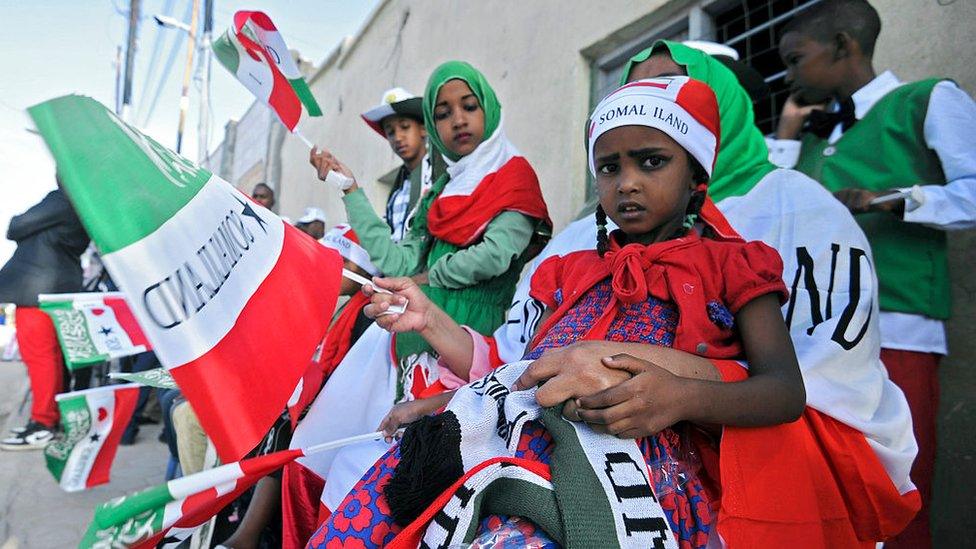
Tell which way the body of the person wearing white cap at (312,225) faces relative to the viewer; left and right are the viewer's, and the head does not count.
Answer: facing the viewer and to the left of the viewer

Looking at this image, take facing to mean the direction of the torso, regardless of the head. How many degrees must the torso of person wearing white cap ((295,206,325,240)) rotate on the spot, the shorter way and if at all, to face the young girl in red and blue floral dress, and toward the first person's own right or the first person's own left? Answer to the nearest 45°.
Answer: approximately 45° to the first person's own left

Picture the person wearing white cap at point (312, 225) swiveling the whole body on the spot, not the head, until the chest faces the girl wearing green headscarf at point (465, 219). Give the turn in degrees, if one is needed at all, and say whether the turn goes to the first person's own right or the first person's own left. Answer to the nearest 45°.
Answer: approximately 45° to the first person's own left

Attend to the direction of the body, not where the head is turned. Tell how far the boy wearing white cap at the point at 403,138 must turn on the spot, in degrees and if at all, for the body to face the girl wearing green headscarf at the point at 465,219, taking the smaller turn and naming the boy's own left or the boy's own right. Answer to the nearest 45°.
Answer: approximately 45° to the boy's own left

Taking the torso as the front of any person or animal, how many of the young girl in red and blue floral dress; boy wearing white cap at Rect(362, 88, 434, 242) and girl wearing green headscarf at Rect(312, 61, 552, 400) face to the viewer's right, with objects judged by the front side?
0

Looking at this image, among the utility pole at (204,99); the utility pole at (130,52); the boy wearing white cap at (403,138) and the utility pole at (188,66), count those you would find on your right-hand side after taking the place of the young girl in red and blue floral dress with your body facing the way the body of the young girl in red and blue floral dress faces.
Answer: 4

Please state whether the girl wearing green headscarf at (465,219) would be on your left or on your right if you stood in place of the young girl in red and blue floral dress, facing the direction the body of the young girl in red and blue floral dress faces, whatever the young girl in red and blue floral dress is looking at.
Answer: on your right

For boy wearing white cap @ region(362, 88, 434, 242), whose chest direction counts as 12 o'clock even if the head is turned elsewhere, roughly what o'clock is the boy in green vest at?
The boy in green vest is roughly at 9 o'clock from the boy wearing white cap.

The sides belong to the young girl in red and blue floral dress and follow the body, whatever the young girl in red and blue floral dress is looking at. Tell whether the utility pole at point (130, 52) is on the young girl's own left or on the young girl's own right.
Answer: on the young girl's own right

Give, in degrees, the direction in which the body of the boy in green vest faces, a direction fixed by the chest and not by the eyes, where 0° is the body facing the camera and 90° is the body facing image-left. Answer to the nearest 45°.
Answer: approximately 45°

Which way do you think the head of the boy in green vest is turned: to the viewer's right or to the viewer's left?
to the viewer's left

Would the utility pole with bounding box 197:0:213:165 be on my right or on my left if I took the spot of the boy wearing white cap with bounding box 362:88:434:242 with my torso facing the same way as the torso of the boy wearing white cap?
on my right
